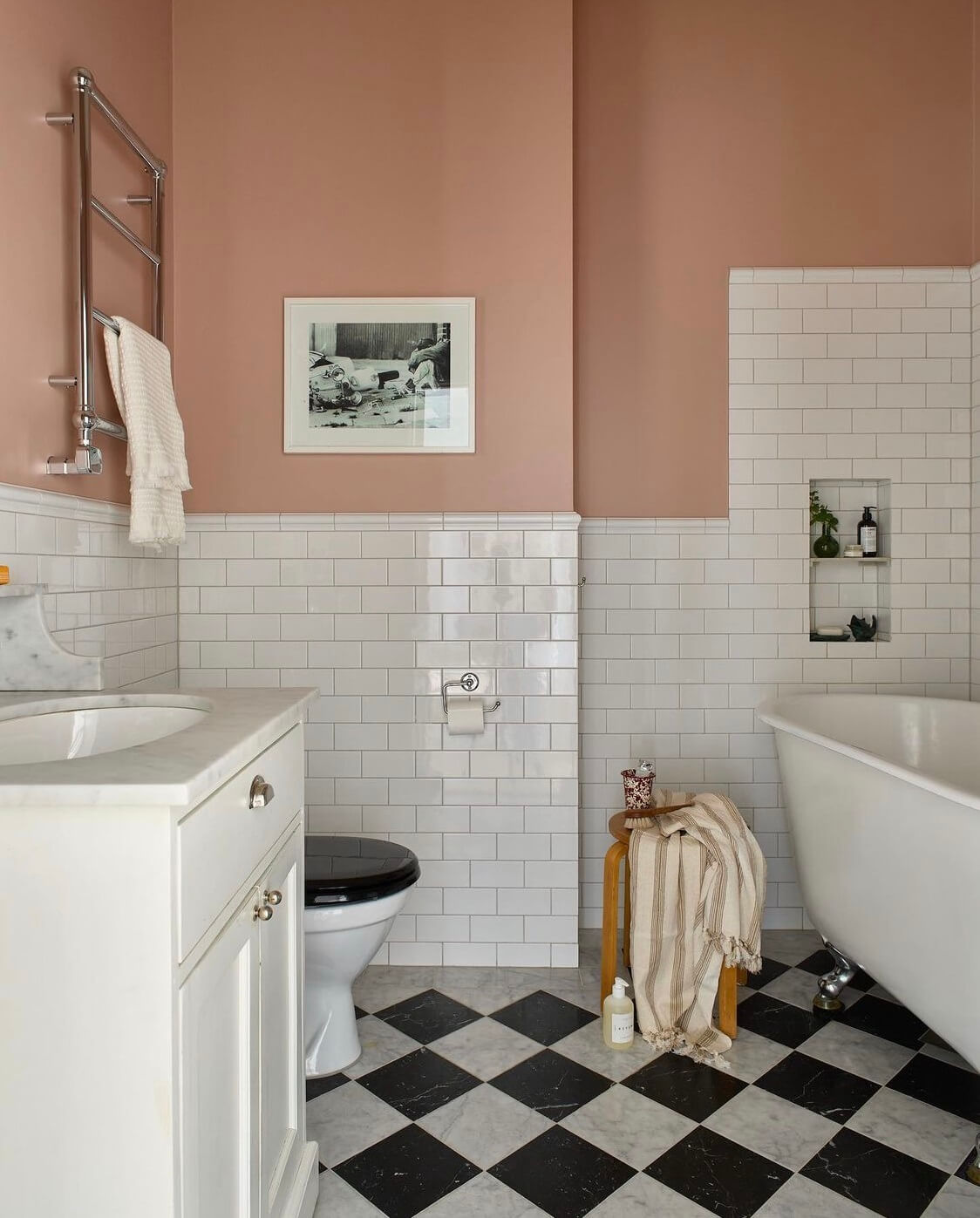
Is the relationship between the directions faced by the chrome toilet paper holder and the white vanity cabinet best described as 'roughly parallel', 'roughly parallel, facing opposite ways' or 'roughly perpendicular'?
roughly perpendicular

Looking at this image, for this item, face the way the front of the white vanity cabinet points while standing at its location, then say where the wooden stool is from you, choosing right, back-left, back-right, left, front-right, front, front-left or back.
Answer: front-left

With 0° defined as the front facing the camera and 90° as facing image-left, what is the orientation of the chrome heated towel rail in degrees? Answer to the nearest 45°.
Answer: approximately 270°

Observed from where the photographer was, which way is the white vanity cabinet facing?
facing to the right of the viewer

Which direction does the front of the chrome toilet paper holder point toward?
toward the camera

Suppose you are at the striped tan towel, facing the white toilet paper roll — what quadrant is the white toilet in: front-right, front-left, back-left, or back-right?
front-left

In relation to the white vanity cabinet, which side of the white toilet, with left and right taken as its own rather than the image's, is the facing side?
right

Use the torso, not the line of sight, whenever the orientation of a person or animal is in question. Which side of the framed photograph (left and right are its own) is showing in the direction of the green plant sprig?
left

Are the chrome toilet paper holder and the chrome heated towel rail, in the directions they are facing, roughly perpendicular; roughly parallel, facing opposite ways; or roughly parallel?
roughly perpendicular
